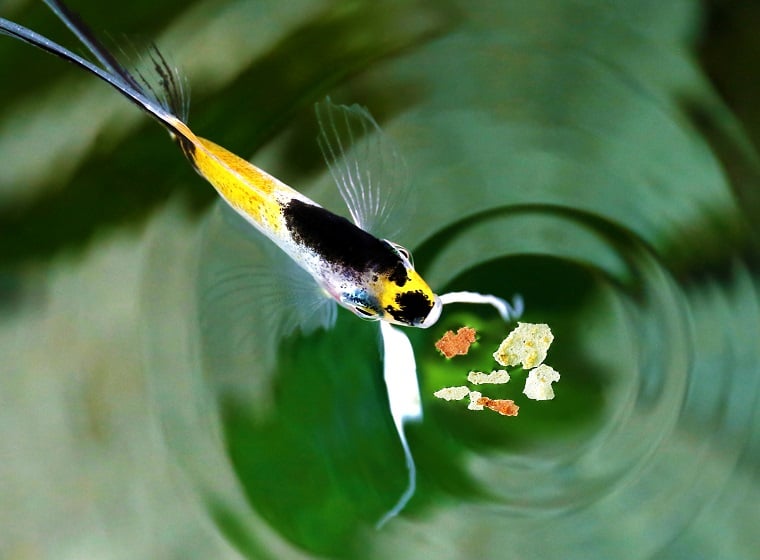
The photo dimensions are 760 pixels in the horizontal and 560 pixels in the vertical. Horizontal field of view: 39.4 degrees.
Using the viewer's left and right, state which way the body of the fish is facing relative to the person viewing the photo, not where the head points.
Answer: facing the viewer and to the right of the viewer
